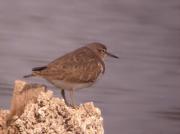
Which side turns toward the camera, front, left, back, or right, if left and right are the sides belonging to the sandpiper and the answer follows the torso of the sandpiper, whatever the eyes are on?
right
